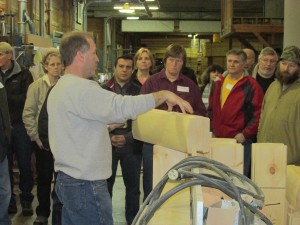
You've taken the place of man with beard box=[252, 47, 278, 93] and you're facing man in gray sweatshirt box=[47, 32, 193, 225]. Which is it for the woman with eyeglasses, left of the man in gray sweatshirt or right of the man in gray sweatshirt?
right

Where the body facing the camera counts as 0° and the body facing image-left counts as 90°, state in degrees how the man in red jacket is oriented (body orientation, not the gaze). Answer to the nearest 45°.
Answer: approximately 45°

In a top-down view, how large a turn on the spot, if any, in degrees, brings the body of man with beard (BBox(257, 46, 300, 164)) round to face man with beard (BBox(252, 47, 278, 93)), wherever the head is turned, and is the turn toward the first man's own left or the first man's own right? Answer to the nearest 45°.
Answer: approximately 135° to the first man's own right

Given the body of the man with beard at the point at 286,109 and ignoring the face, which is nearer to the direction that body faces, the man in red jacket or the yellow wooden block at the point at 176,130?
the yellow wooden block

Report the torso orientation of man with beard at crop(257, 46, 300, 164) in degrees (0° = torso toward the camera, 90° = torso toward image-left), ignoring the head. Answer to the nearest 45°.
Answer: approximately 45°

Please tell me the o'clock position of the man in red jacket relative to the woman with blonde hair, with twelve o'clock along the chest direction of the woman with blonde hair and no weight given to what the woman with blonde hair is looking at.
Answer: The man in red jacket is roughly at 10 o'clock from the woman with blonde hair.

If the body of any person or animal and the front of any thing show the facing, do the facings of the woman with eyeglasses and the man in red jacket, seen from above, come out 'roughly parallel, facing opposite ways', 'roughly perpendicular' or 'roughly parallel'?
roughly perpendicular
